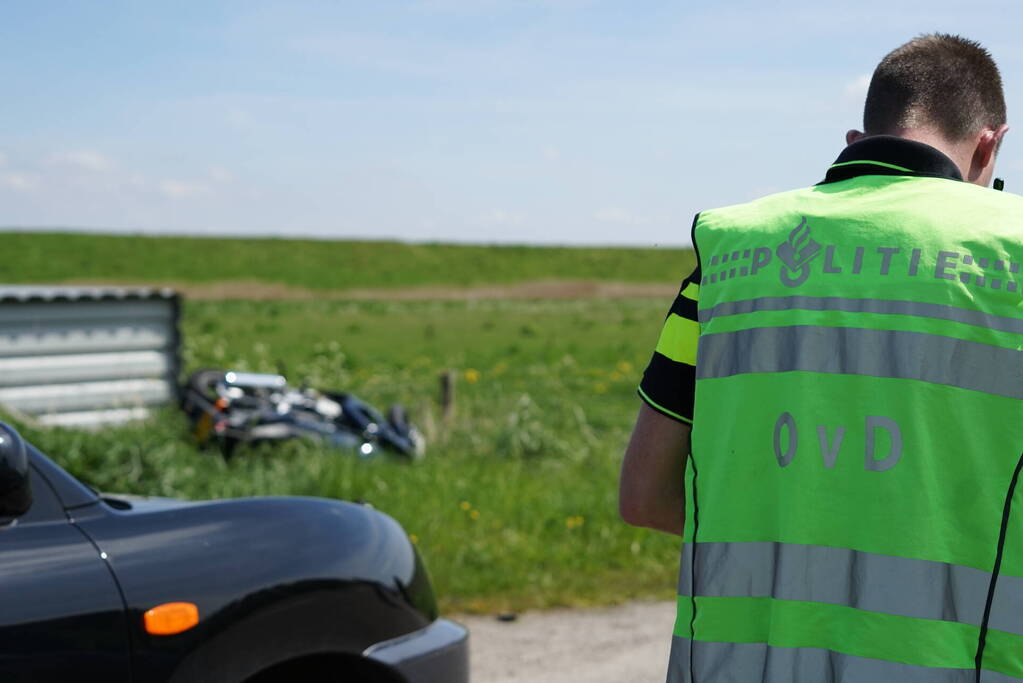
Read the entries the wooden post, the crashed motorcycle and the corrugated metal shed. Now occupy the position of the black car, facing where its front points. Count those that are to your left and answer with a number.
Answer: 3

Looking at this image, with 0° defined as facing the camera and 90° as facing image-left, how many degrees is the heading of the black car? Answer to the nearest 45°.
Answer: approximately 270°

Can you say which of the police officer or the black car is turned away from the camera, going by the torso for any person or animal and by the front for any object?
the police officer

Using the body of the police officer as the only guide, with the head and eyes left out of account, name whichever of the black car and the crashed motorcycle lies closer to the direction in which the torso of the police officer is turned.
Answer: the crashed motorcycle

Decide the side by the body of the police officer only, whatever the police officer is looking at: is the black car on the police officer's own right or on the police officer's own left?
on the police officer's own left

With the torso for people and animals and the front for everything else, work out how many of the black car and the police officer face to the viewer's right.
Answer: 1

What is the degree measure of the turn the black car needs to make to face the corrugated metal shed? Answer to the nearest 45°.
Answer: approximately 90° to its left

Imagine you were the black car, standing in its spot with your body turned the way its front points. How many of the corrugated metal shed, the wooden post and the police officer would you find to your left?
2

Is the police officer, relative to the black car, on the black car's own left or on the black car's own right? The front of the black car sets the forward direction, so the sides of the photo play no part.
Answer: on the black car's own right

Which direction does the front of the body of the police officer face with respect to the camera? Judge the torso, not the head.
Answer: away from the camera
